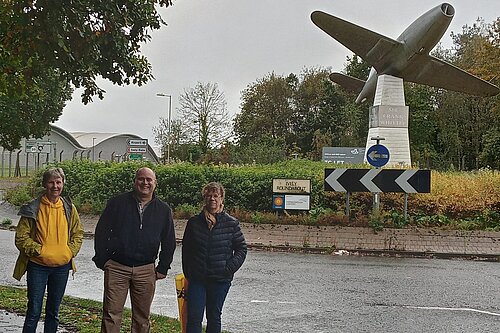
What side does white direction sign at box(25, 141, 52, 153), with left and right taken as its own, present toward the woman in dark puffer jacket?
front

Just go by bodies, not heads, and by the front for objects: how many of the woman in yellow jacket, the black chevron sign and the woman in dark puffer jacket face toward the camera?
3

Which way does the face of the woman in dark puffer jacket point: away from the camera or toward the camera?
toward the camera

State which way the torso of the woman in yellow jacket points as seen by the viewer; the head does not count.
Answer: toward the camera

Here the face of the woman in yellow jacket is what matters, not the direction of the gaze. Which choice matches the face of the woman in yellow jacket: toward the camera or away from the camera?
toward the camera

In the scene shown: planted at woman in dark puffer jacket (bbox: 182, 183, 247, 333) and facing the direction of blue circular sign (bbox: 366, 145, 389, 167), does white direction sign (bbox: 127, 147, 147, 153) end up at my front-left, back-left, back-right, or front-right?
front-left

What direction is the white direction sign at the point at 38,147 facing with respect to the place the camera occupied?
facing the viewer

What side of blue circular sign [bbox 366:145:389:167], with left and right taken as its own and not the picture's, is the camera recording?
front

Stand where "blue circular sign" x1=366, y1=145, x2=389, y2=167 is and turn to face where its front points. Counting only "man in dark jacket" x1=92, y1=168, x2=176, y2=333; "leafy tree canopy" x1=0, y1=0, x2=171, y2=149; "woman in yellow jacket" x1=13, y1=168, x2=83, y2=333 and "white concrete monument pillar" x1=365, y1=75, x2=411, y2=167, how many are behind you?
1

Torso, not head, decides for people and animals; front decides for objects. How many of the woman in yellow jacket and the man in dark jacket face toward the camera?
2

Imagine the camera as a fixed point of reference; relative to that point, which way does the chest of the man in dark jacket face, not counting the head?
toward the camera

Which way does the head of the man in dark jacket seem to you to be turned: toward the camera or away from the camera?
toward the camera

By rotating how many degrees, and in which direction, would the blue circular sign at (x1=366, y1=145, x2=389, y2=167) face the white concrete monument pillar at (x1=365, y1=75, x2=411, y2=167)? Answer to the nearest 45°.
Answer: approximately 180°
